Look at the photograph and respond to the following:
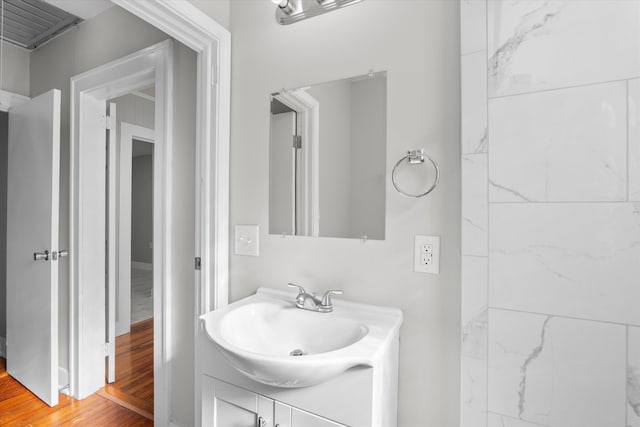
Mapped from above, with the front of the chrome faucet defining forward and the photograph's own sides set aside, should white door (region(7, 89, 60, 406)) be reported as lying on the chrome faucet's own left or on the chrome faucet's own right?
on the chrome faucet's own right

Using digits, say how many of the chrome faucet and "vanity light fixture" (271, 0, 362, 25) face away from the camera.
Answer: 0

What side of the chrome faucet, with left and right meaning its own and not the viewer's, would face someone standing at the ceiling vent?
right

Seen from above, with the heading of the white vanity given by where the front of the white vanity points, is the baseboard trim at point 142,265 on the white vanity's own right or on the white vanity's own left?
on the white vanity's own right

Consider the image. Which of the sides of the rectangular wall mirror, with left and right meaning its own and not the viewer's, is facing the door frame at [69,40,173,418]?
right

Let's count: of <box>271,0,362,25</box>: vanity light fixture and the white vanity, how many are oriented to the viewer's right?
0

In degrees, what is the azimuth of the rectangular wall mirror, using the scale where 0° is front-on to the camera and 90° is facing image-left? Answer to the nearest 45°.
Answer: approximately 45°

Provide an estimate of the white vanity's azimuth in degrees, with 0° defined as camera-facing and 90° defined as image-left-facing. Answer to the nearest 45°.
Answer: approximately 45°
